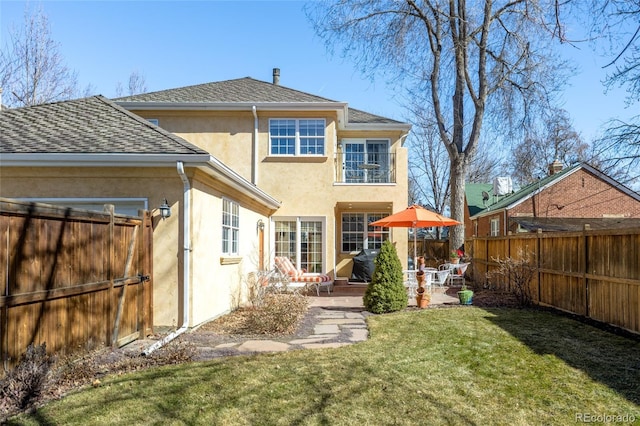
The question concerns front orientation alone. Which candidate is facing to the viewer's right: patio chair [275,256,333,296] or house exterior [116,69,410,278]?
the patio chair

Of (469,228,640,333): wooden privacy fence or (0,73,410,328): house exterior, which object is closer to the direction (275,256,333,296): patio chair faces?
the wooden privacy fence

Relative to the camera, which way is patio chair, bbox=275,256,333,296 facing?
to the viewer's right

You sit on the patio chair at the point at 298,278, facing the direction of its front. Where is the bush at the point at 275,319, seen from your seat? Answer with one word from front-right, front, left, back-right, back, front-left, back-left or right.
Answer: right
